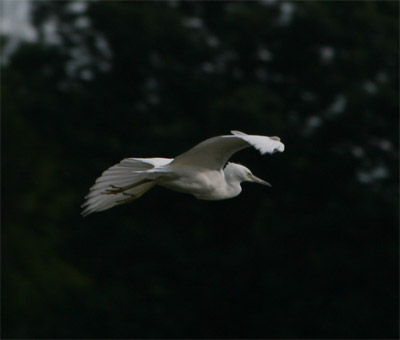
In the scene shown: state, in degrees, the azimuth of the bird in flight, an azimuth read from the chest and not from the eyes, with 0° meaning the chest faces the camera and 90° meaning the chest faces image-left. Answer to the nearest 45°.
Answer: approximately 270°
